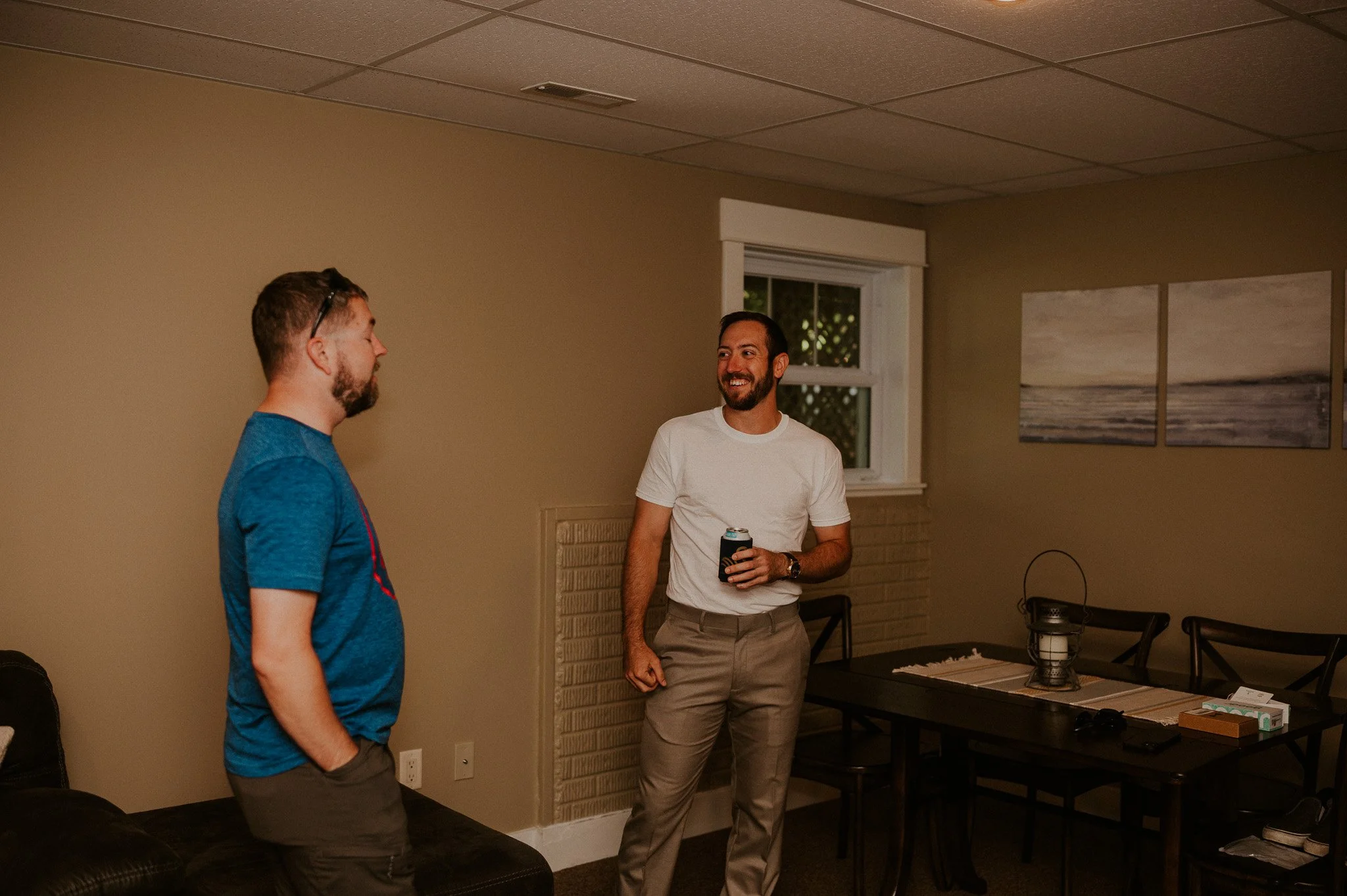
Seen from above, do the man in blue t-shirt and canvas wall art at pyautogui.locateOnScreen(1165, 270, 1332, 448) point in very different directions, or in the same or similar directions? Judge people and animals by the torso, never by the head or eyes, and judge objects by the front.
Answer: very different directions

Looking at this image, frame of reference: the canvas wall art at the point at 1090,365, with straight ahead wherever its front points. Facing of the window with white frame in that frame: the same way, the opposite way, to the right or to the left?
to the left

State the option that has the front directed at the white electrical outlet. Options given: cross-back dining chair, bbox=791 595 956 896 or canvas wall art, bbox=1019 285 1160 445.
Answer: the canvas wall art

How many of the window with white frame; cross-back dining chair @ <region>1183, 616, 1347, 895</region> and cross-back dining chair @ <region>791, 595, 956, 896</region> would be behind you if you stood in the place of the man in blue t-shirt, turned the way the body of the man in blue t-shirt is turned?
0

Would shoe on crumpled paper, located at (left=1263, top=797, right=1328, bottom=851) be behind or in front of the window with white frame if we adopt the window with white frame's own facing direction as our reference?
in front

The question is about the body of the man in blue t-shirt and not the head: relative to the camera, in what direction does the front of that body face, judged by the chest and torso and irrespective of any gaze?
to the viewer's right

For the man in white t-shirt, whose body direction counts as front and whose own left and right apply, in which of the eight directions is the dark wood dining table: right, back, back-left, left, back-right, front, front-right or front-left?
left

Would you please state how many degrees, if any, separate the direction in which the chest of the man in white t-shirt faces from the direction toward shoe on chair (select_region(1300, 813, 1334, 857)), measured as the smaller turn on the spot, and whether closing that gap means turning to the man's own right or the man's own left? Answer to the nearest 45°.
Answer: approximately 90° to the man's own left

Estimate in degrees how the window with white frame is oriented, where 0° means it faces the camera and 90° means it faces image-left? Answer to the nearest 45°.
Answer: approximately 315°

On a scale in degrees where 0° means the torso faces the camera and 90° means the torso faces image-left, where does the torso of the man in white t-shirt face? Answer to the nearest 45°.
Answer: approximately 0°

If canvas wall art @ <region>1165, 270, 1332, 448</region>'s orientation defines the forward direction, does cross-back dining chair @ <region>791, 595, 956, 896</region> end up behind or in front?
in front

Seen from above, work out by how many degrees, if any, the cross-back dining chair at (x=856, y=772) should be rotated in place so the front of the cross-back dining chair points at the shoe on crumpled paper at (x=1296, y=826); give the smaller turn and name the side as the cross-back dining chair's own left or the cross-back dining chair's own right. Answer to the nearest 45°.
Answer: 0° — it already faces it

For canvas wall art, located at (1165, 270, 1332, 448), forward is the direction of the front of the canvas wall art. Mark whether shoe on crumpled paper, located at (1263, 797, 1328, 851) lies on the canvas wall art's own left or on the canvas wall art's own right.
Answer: on the canvas wall art's own left

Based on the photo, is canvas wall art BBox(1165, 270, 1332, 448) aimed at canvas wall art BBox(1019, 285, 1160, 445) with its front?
no

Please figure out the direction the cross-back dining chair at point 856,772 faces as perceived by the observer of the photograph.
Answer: facing the viewer and to the right of the viewer

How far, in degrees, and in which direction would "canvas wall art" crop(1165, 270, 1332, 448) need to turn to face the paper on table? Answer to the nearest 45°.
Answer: approximately 45° to its left

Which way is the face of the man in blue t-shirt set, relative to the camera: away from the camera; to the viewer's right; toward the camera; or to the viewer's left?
to the viewer's right

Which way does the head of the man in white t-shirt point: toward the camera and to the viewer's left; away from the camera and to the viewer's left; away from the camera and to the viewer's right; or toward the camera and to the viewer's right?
toward the camera and to the viewer's left

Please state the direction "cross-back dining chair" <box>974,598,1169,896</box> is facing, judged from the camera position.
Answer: facing the viewer and to the left of the viewer

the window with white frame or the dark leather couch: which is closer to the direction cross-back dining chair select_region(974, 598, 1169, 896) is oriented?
the dark leather couch
